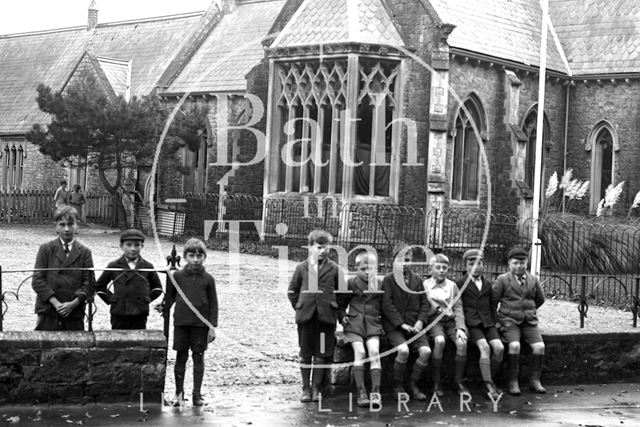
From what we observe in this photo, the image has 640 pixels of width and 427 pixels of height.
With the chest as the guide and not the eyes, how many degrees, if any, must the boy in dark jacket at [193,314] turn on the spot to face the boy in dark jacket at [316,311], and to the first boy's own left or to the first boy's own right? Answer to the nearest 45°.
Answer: approximately 90° to the first boy's own left

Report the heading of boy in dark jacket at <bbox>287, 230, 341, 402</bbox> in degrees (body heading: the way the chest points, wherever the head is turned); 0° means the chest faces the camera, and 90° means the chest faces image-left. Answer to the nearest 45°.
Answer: approximately 0°

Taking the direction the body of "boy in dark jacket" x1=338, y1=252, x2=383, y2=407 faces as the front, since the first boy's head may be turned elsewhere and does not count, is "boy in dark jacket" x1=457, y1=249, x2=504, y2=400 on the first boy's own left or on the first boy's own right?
on the first boy's own left

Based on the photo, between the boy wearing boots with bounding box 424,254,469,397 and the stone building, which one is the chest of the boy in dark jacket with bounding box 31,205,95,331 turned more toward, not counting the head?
the boy wearing boots

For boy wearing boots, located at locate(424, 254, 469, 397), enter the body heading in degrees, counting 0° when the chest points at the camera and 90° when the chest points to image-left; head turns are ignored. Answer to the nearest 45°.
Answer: approximately 0°
